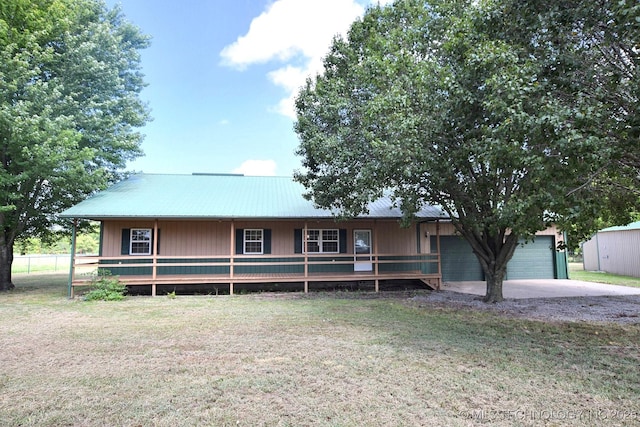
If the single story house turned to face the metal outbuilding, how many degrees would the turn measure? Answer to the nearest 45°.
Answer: approximately 90° to its left

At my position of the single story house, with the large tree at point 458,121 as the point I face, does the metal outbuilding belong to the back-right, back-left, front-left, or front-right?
front-left

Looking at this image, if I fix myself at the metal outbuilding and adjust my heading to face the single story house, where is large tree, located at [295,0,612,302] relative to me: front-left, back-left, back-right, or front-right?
front-left

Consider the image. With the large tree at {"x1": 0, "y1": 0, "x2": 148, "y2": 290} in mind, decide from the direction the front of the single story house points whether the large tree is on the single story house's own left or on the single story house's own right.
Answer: on the single story house's own right

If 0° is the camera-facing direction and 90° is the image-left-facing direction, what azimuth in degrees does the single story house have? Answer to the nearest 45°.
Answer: approximately 0°

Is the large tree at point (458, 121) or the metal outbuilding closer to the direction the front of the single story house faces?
the large tree
